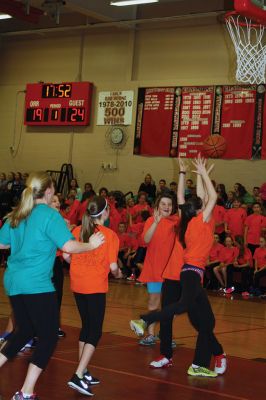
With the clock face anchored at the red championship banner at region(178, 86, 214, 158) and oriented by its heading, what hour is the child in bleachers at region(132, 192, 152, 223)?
The child in bleachers is roughly at 1 o'clock from the red championship banner.

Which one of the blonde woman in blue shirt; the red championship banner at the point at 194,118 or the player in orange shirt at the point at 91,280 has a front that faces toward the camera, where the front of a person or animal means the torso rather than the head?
the red championship banner

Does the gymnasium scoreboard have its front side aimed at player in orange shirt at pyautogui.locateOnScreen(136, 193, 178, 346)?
yes

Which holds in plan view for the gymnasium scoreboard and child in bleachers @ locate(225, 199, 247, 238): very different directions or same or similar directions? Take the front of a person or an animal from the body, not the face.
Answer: same or similar directions

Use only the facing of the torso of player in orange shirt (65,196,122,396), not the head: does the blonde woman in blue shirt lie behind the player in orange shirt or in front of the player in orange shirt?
behind

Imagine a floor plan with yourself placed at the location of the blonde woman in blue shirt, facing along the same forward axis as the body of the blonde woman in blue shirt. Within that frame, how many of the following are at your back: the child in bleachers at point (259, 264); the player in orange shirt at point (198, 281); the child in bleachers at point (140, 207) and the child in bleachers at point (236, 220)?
0

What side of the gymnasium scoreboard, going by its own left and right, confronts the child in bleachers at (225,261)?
front

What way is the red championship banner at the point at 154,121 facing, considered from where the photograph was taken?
facing the viewer

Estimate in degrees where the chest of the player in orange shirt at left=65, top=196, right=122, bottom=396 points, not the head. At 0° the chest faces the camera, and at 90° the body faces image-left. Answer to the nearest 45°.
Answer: approximately 225°

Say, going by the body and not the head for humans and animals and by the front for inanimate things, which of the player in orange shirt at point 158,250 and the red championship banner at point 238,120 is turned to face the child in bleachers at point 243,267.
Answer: the red championship banner

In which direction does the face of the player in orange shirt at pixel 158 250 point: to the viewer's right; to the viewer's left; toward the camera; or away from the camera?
toward the camera

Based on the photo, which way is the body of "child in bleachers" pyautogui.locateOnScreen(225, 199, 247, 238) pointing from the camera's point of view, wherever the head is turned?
toward the camera

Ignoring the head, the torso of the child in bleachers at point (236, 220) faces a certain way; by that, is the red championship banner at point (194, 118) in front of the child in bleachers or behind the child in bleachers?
behind

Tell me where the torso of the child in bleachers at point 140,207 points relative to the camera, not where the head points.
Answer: toward the camera

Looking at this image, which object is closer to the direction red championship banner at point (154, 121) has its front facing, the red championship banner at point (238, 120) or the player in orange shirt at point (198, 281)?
the player in orange shirt

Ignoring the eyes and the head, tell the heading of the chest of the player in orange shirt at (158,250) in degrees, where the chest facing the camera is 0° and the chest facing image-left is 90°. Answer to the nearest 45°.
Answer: approximately 45°

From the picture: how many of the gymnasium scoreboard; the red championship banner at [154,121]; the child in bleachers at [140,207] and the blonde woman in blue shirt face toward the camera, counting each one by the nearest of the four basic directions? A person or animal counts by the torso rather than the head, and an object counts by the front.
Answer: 3
